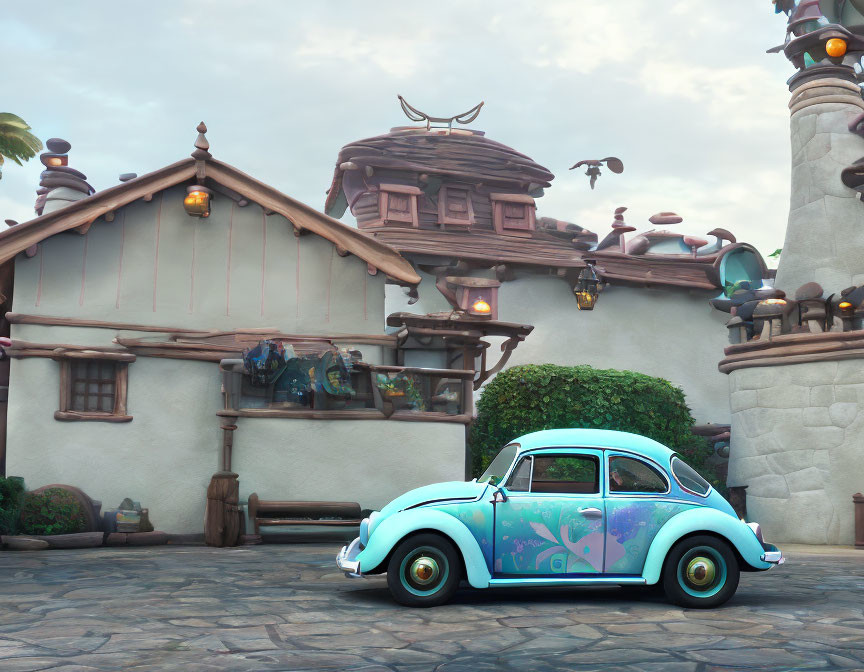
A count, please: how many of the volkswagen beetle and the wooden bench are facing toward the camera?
1

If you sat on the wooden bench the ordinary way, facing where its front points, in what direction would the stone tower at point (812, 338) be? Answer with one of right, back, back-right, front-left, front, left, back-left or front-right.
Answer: left

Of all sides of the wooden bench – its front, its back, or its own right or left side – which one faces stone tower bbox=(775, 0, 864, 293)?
left

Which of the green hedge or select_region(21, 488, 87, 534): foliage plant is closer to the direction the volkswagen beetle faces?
the foliage plant

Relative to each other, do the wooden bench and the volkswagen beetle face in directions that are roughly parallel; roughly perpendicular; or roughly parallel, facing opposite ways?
roughly perpendicular

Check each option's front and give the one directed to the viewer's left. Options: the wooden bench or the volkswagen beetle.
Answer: the volkswagen beetle

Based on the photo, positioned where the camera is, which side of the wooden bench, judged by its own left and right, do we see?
front

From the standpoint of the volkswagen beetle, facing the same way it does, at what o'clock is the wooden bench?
The wooden bench is roughly at 2 o'clock from the volkswagen beetle.

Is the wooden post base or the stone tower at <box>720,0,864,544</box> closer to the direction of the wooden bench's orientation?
the wooden post base

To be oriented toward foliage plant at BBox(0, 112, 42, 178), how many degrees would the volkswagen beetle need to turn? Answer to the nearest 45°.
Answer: approximately 45° to its right

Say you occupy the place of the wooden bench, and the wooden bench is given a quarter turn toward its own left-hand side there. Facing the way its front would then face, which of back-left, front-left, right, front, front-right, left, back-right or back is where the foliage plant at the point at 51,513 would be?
back

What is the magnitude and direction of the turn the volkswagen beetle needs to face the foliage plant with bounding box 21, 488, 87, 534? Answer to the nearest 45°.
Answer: approximately 45° to its right

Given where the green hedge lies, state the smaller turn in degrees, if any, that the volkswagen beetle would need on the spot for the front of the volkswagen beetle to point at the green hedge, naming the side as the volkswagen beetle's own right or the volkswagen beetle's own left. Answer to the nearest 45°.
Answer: approximately 90° to the volkswagen beetle's own right

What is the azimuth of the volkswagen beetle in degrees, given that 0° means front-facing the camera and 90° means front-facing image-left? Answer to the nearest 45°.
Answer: approximately 90°

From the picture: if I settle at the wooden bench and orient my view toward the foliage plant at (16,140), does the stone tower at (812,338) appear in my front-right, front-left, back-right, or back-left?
back-right
